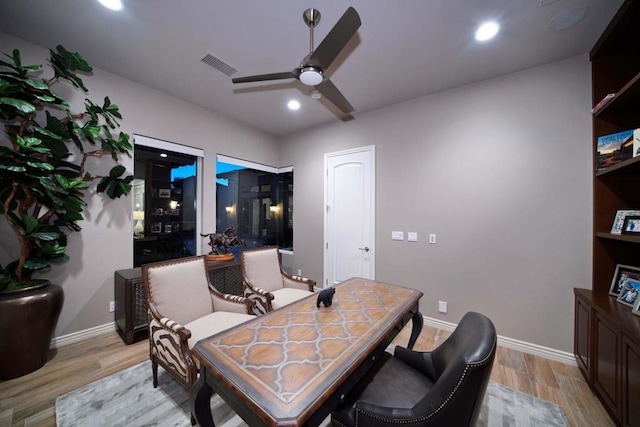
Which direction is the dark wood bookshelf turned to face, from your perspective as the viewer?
facing to the left of the viewer

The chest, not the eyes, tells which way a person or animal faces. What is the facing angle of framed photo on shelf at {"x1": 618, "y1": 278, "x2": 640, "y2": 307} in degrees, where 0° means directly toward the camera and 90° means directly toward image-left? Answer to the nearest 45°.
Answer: approximately 45°

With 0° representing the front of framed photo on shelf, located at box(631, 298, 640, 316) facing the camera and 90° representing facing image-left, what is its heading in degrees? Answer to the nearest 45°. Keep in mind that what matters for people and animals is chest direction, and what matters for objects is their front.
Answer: approximately 45°

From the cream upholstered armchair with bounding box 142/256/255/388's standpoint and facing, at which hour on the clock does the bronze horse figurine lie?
The bronze horse figurine is roughly at 8 o'clock from the cream upholstered armchair.

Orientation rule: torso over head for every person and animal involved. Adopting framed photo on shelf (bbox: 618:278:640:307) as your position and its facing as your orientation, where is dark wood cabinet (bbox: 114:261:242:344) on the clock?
The dark wood cabinet is roughly at 12 o'clock from the framed photo on shelf.

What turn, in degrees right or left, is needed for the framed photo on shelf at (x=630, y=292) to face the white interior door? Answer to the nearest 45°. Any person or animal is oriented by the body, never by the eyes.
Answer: approximately 45° to its right

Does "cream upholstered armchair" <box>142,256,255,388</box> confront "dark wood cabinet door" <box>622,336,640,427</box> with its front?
yes
